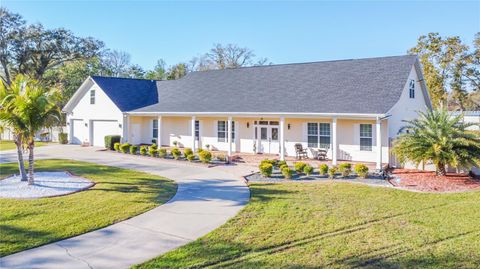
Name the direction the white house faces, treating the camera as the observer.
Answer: facing the viewer and to the left of the viewer

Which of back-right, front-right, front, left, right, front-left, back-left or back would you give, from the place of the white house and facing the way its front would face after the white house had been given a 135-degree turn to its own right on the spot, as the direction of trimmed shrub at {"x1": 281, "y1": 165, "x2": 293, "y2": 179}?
back

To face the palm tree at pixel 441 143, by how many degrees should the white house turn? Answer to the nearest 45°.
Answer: approximately 90° to its left

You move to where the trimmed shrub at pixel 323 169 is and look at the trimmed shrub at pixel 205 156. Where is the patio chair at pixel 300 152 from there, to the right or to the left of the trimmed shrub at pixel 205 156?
right

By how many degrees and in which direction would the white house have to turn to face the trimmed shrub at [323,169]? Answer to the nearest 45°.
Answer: approximately 45° to its left

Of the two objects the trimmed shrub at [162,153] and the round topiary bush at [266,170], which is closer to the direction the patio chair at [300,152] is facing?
the round topiary bush

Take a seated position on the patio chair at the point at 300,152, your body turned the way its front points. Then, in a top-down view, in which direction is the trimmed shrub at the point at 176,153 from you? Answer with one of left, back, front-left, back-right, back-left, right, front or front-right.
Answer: back-right

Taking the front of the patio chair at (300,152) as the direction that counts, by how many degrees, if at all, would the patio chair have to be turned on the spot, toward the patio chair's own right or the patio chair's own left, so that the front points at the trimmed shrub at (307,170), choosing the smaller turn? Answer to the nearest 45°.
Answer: approximately 45° to the patio chair's own right

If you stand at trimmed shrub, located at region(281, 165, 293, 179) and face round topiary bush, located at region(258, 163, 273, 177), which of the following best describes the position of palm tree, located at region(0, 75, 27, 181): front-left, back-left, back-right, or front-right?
front-left

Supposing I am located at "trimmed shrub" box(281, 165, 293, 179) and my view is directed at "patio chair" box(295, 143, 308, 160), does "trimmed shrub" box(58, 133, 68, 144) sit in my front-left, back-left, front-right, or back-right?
front-left

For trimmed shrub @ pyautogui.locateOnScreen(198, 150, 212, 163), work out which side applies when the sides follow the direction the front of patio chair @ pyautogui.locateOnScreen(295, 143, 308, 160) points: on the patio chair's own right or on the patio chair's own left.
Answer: on the patio chair's own right

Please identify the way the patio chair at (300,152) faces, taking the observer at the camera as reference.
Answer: facing the viewer and to the right of the viewer

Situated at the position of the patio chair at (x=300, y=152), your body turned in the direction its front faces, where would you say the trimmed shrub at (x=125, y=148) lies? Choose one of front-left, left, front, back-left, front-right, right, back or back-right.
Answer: back-right

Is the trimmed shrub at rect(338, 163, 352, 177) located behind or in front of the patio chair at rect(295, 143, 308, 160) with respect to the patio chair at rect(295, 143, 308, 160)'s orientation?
in front
